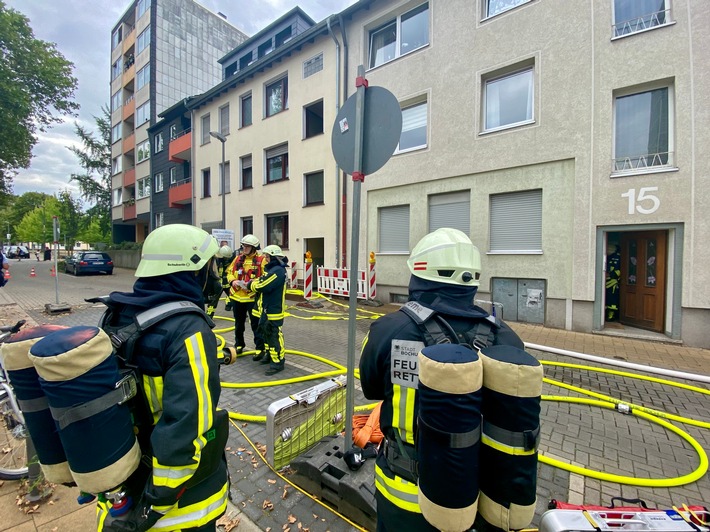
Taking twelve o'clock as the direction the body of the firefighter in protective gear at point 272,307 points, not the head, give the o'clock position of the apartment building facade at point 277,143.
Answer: The apartment building facade is roughly at 3 o'clock from the firefighter in protective gear.

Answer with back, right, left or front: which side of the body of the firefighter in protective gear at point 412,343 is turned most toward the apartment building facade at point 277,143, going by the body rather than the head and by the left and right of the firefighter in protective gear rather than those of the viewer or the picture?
front

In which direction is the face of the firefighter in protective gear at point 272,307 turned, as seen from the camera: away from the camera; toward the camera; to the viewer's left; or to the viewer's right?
to the viewer's left

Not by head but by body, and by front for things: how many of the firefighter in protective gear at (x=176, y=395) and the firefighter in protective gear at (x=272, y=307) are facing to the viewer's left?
1

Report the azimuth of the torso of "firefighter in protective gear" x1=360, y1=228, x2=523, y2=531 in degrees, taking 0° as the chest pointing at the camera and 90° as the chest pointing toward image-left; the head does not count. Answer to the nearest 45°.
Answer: approximately 135°

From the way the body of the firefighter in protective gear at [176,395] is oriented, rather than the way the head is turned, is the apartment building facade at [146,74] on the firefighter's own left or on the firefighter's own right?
on the firefighter's own left

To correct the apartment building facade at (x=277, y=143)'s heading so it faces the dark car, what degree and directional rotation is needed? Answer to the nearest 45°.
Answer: approximately 90° to its right

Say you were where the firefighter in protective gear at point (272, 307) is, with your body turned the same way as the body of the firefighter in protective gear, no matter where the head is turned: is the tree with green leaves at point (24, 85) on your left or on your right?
on your right

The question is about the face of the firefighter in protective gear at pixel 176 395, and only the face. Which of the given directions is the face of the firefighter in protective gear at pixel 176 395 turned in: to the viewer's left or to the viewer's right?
to the viewer's right

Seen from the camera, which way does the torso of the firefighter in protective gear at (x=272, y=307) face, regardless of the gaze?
to the viewer's left
